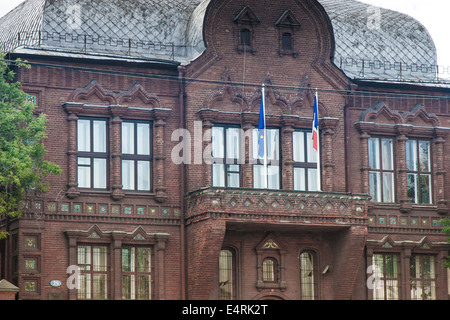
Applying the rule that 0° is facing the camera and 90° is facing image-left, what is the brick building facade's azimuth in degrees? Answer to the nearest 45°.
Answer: approximately 0°
